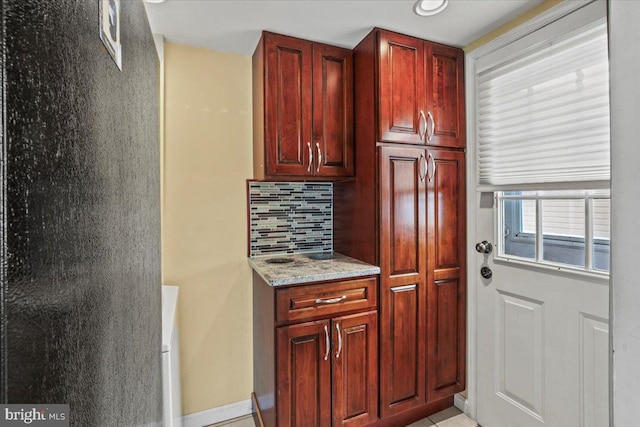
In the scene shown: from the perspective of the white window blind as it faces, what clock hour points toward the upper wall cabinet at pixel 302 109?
The upper wall cabinet is roughly at 1 o'clock from the white window blind.

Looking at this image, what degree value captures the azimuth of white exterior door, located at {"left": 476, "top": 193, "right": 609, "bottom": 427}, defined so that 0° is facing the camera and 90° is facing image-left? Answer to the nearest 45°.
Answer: approximately 45°

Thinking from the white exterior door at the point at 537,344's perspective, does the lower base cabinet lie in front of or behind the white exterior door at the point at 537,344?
in front

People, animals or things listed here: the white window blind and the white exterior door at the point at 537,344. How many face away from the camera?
0
